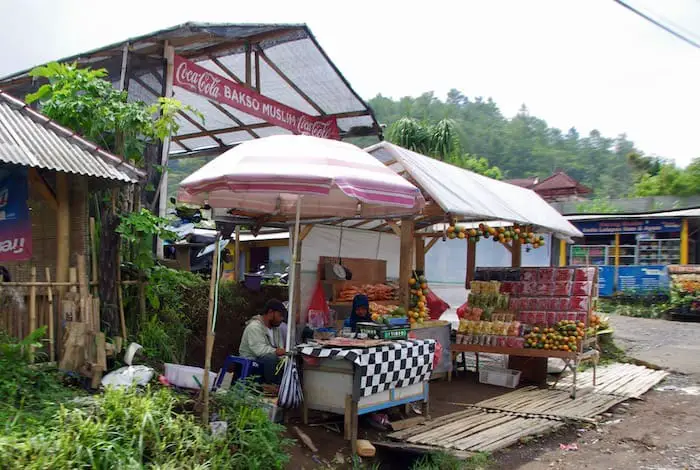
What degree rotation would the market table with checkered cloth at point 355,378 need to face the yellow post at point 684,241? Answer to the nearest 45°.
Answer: approximately 90° to its left

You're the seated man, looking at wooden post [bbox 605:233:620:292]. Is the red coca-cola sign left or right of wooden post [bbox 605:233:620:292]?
left

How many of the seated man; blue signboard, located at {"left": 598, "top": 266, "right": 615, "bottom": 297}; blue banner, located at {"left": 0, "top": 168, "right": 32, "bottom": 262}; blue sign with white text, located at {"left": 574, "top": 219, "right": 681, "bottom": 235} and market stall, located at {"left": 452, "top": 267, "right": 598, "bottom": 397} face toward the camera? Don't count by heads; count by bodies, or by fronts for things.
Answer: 4

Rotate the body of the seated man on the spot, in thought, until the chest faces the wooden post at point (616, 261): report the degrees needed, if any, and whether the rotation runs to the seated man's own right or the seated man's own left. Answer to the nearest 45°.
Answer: approximately 45° to the seated man's own left

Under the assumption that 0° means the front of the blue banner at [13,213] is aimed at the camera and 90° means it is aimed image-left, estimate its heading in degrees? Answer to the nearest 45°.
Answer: approximately 0°

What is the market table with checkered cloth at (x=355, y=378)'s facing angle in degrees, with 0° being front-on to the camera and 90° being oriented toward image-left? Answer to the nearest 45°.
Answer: approximately 315°

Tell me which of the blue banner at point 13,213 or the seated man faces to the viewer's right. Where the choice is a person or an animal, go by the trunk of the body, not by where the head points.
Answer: the seated man

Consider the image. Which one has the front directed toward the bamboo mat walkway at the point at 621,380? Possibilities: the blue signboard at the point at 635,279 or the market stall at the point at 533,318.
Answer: the blue signboard

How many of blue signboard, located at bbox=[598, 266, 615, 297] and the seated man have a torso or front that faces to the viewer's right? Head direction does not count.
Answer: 1

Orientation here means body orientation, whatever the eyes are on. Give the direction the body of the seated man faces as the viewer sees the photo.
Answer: to the viewer's right
